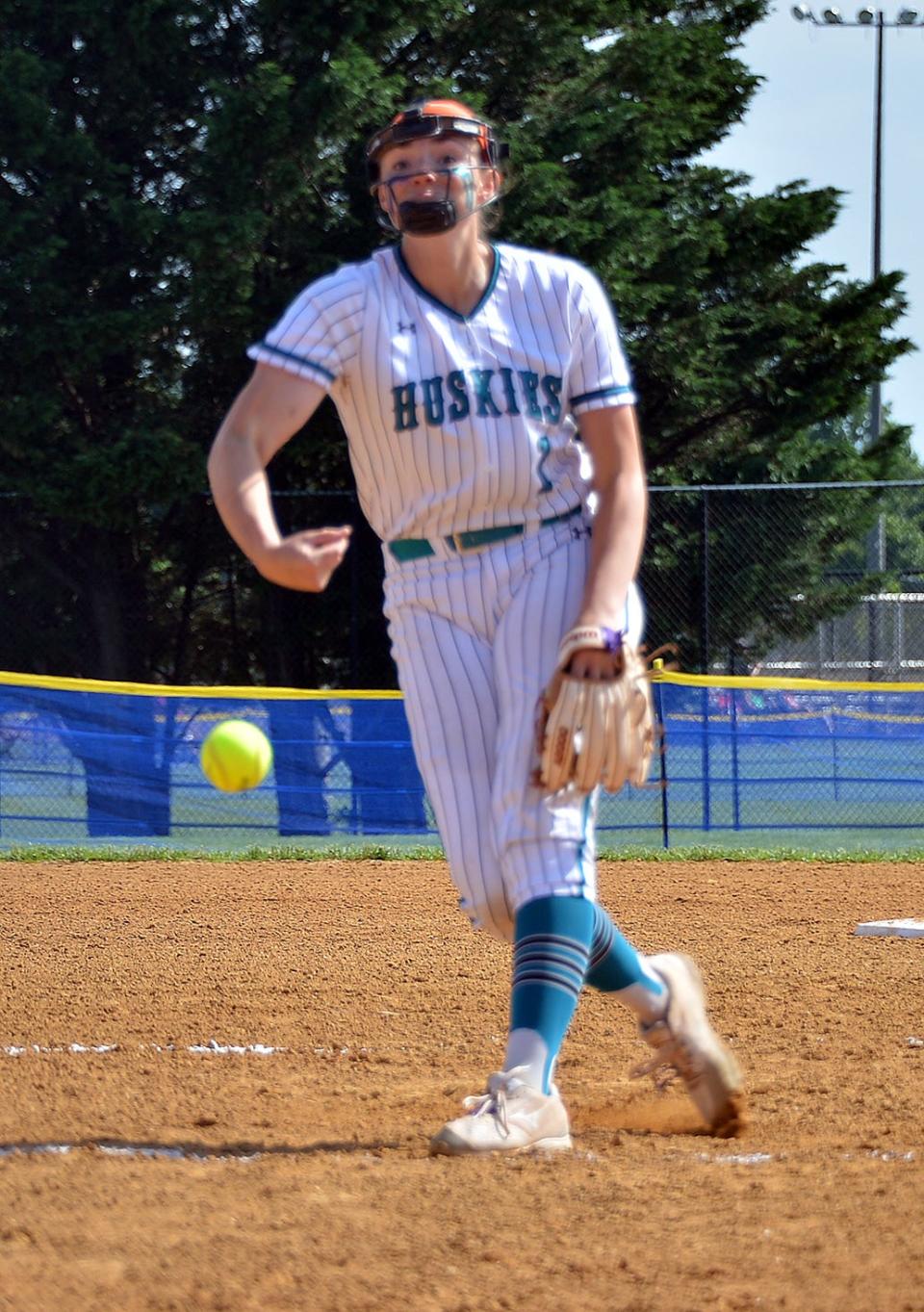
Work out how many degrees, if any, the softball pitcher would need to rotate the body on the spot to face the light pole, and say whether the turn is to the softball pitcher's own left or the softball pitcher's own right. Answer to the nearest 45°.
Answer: approximately 180°

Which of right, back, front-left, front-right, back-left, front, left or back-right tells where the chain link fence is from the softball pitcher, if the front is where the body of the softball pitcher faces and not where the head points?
back

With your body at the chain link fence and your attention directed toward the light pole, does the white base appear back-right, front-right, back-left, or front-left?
back-right

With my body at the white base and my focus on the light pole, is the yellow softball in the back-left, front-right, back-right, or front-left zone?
back-left

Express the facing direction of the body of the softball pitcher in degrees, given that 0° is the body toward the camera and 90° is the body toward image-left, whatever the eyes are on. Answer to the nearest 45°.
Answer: approximately 0°

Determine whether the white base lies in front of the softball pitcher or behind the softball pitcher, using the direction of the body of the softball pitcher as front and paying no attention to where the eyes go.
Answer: behind
